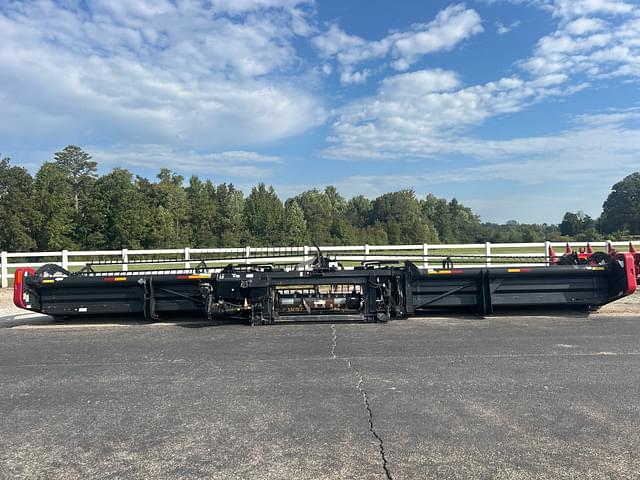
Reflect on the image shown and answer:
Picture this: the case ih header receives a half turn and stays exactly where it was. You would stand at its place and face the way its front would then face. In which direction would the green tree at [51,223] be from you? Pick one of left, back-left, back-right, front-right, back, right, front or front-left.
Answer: back-right

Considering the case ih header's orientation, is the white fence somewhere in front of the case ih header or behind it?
in front

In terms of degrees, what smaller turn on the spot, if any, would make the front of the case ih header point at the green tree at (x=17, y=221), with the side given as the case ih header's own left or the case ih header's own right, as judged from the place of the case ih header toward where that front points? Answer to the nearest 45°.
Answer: approximately 45° to the case ih header's own left

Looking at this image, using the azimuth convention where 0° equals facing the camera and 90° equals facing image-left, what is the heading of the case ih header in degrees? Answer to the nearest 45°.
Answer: approximately 180°
